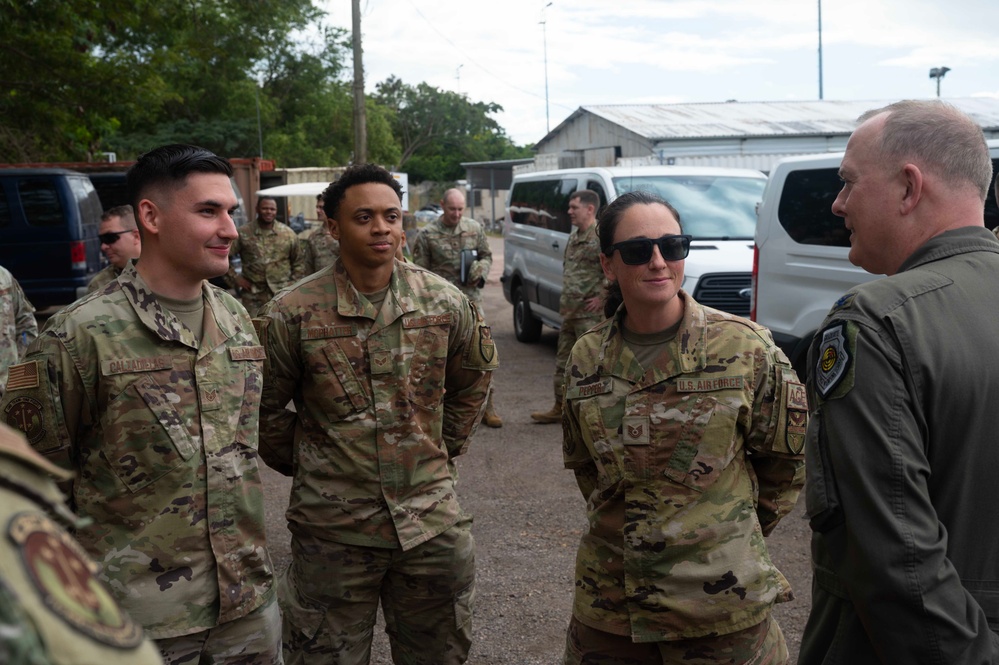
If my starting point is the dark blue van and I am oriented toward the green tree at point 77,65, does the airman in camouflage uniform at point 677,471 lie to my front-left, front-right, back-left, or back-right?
back-right

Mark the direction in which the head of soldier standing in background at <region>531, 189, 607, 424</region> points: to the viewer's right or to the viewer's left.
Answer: to the viewer's left

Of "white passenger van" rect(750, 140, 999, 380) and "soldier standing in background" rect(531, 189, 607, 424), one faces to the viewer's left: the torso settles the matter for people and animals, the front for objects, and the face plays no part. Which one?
the soldier standing in background

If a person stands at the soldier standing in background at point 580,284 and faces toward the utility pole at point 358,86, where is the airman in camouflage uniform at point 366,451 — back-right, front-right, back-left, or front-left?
back-left

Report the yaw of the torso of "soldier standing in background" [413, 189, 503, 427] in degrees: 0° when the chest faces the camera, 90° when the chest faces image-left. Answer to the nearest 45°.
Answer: approximately 0°

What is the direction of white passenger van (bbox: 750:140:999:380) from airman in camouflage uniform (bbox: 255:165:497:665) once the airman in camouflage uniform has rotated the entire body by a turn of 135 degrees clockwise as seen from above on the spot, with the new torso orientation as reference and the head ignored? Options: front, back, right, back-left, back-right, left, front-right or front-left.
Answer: right

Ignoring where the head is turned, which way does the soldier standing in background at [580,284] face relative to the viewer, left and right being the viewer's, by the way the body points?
facing to the left of the viewer

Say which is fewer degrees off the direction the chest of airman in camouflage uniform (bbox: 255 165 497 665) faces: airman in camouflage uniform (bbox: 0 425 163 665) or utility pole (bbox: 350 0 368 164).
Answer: the airman in camouflage uniform

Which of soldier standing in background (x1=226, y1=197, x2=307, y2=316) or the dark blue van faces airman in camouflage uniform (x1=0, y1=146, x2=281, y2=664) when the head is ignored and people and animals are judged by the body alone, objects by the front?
the soldier standing in background
